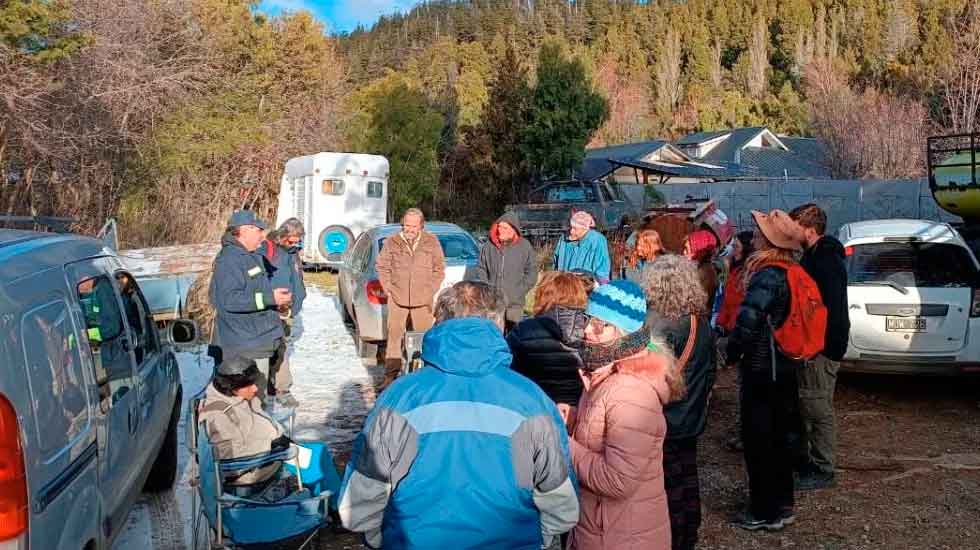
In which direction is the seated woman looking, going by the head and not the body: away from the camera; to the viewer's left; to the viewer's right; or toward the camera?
to the viewer's right

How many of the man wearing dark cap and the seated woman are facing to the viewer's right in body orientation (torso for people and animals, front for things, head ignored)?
2

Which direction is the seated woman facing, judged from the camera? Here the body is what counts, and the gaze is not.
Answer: to the viewer's right

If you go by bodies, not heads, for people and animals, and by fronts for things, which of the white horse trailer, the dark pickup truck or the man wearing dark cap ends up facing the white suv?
the man wearing dark cap

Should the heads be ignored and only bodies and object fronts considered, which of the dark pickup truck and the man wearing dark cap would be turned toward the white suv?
the man wearing dark cap

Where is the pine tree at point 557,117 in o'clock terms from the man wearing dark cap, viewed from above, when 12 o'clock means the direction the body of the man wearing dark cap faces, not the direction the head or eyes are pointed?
The pine tree is roughly at 10 o'clock from the man wearing dark cap.

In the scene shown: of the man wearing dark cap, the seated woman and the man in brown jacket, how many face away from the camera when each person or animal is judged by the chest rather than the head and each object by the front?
0

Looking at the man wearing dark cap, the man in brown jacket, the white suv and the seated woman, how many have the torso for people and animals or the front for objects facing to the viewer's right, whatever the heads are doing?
2

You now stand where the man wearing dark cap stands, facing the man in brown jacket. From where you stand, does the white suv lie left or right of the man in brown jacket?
right

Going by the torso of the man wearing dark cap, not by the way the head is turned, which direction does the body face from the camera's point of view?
to the viewer's right

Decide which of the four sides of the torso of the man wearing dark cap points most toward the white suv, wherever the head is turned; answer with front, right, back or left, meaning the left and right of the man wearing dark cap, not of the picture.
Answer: front

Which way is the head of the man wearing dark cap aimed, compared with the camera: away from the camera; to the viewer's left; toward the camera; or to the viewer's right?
to the viewer's right

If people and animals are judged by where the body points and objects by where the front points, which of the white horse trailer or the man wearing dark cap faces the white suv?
the man wearing dark cap

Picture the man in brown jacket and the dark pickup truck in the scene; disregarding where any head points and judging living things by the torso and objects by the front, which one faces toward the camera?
the man in brown jacket

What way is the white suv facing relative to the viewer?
away from the camera

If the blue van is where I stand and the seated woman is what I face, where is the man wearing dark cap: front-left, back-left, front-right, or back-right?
front-left
